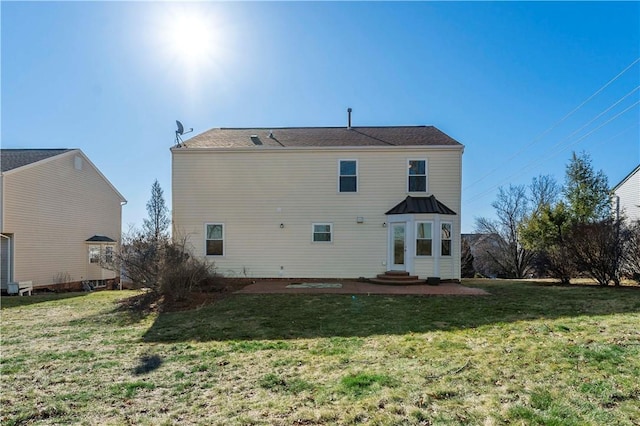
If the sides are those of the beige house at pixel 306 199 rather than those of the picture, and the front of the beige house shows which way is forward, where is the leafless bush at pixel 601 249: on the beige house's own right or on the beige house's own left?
on the beige house's own right

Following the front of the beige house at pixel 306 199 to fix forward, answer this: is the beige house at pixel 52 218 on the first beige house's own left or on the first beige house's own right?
on the first beige house's own left

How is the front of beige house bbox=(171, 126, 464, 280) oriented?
away from the camera
